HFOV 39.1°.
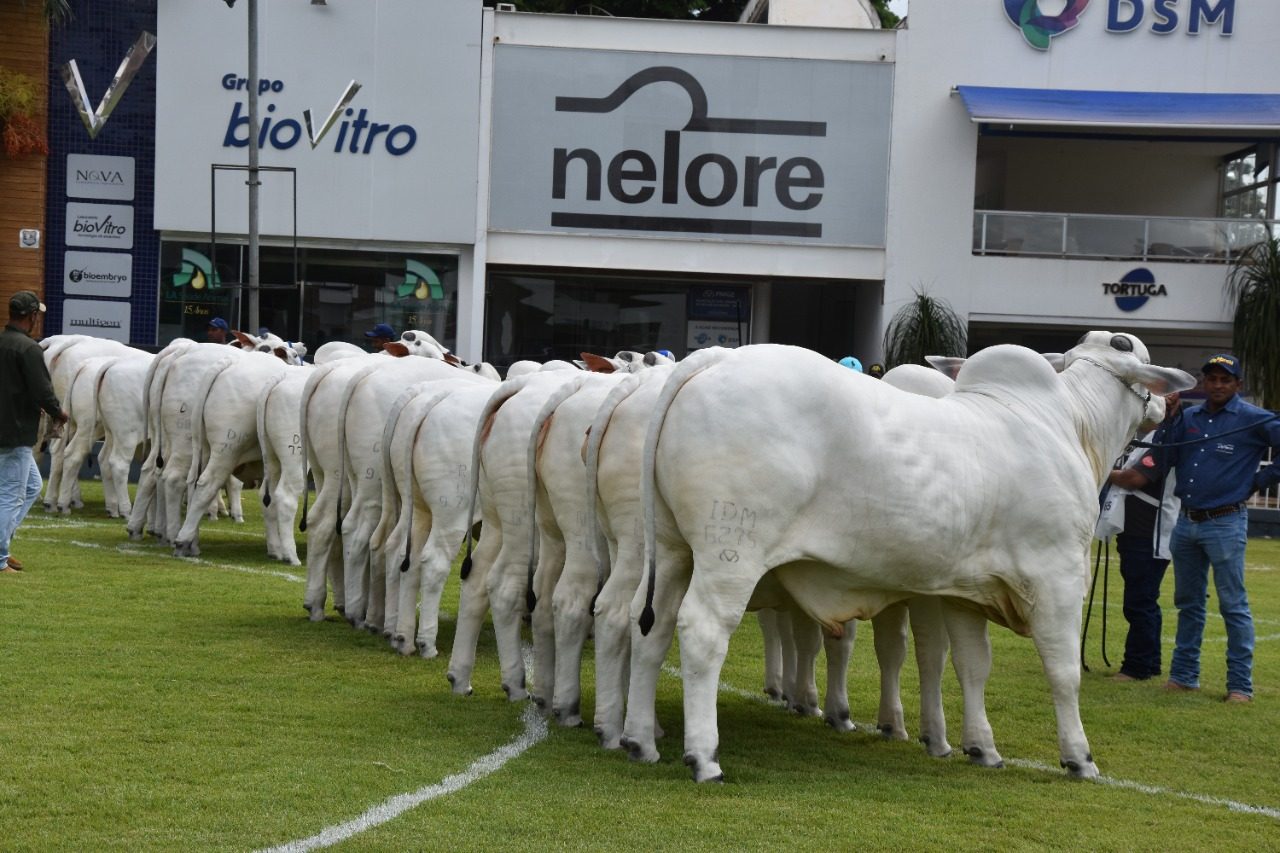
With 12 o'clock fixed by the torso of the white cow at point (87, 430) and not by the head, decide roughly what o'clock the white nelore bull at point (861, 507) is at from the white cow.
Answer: The white nelore bull is roughly at 4 o'clock from the white cow.

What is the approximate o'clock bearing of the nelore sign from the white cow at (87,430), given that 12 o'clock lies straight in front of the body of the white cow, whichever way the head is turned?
The nelore sign is roughly at 12 o'clock from the white cow.

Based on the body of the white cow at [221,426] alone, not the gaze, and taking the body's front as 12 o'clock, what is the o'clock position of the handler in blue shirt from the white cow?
The handler in blue shirt is roughly at 3 o'clock from the white cow.

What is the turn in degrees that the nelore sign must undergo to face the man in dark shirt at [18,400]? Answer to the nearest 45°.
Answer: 0° — it already faces them

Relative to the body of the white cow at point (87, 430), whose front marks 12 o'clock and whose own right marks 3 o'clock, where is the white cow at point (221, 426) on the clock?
the white cow at point (221, 426) is roughly at 4 o'clock from the white cow at point (87, 430).

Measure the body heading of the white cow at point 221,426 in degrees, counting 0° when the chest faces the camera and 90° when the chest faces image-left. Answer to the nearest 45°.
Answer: approximately 225°

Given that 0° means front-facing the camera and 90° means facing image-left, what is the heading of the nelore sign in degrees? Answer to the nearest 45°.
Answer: approximately 0°

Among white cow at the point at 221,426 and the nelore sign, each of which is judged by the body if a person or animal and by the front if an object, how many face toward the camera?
1

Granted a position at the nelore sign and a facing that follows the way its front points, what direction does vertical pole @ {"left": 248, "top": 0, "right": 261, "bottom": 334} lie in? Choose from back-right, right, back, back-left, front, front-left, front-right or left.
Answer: front-right

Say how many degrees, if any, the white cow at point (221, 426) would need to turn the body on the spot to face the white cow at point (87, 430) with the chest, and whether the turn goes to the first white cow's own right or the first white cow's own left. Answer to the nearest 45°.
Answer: approximately 45° to the first white cow's own left

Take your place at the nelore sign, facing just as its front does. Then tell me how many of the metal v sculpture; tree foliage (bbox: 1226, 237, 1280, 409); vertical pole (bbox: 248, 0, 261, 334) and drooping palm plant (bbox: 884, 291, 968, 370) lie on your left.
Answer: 2
